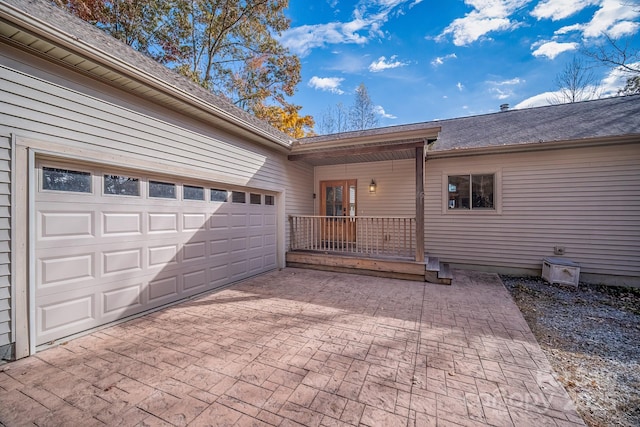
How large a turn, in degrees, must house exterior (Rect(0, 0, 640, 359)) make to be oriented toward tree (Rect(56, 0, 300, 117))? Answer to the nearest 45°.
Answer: approximately 180°

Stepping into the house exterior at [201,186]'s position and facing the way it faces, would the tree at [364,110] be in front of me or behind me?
behind

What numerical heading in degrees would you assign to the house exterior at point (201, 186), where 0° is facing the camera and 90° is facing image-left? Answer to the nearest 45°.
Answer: approximately 0°

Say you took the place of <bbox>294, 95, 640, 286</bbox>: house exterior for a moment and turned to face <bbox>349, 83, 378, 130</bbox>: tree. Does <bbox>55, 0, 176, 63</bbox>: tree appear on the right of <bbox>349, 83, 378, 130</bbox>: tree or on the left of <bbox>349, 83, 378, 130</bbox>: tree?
left

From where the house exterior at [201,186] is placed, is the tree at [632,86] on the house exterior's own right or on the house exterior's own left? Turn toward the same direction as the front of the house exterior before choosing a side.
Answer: on the house exterior's own left

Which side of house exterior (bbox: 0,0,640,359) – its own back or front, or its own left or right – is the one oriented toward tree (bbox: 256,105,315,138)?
back

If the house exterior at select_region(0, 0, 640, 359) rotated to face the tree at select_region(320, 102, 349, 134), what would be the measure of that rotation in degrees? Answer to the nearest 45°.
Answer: approximately 180°

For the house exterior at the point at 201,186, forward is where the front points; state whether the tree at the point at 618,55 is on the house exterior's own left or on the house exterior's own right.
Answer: on the house exterior's own left
